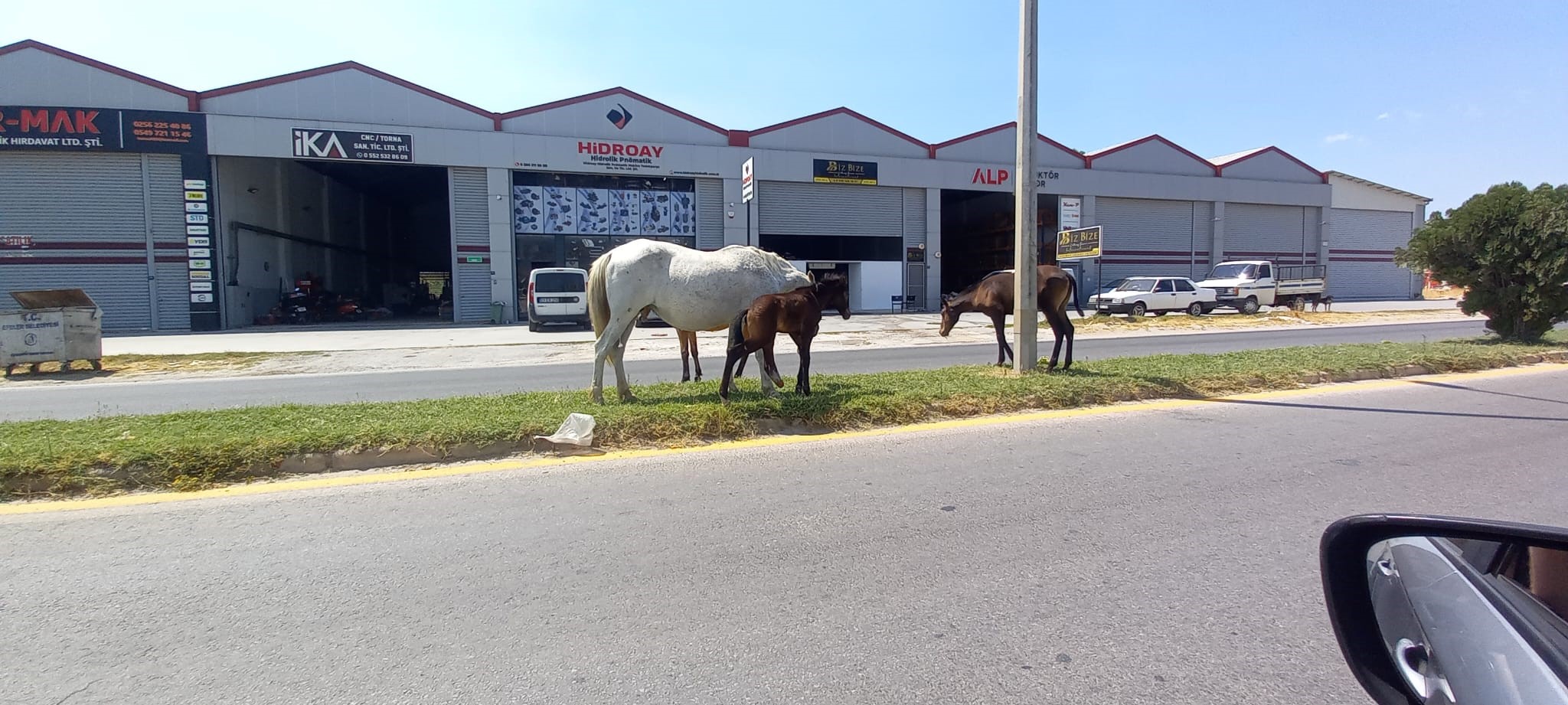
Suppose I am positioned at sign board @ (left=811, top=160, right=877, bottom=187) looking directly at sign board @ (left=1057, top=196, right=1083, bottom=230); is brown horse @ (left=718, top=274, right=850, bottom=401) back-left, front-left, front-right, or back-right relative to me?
back-right

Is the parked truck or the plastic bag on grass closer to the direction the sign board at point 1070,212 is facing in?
the plastic bag on grass

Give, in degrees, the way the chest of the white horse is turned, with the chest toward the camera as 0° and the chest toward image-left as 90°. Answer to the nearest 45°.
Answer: approximately 270°

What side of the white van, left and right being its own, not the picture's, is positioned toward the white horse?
back

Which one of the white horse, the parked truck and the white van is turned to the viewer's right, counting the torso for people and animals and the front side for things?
the white horse

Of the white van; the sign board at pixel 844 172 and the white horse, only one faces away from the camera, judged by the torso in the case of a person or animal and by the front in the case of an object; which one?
the white van

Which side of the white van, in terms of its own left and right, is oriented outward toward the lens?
back

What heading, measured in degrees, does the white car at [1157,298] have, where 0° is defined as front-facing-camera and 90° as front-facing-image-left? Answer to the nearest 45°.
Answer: approximately 45°

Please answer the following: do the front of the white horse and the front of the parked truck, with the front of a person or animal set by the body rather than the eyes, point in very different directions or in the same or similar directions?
very different directions

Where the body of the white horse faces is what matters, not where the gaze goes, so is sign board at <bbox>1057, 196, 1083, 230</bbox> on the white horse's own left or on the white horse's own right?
on the white horse's own left

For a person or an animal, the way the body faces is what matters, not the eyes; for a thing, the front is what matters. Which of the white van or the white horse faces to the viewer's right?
the white horse

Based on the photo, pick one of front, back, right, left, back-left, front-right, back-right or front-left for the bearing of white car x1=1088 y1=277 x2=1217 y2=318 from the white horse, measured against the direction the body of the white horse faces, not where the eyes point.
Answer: front-left

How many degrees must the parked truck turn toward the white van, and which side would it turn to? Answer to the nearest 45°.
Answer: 0° — it already faces it

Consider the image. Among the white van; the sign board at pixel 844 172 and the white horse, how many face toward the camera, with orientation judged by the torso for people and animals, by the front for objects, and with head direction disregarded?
1

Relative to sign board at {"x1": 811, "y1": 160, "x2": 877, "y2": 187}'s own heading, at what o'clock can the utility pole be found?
The utility pole is roughly at 12 o'clock from the sign board.

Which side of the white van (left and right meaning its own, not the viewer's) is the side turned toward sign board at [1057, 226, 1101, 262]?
right

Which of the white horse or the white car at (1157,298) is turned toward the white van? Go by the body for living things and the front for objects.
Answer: the white car
